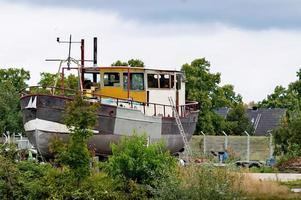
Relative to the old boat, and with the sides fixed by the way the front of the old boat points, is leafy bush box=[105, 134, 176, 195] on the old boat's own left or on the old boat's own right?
on the old boat's own left

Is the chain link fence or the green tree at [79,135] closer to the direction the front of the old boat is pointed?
the green tree

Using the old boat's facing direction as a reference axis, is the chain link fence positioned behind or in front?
behind

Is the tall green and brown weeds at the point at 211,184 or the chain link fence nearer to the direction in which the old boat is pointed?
the tall green and brown weeds

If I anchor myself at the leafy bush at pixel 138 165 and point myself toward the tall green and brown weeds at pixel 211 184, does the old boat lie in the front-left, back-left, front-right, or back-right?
back-left

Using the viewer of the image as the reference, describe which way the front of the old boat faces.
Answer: facing the viewer and to the left of the viewer

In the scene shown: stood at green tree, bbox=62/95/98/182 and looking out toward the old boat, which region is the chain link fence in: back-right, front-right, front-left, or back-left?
front-right

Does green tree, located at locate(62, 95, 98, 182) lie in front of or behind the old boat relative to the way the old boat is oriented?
in front

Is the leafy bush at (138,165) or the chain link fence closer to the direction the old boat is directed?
the leafy bush
